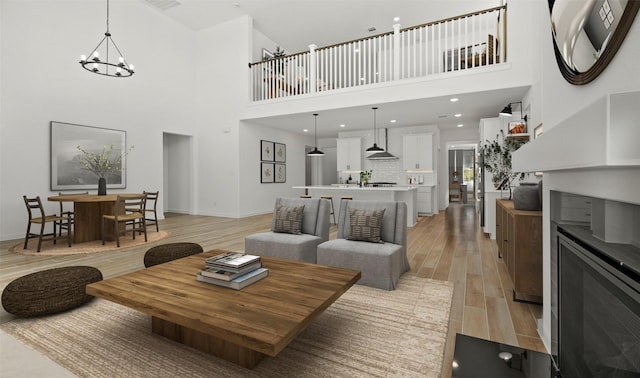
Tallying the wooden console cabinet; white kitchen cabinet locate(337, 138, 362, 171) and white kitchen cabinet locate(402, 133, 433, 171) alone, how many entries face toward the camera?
2

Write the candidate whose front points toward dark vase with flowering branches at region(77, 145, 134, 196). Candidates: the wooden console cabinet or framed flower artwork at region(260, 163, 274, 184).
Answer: the wooden console cabinet

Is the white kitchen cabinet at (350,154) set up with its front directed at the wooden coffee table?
yes

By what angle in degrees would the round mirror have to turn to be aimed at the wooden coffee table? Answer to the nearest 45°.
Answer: approximately 45° to its right

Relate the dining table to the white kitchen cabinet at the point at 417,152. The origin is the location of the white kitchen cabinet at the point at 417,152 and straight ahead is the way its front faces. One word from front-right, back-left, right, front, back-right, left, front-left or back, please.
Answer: front-right

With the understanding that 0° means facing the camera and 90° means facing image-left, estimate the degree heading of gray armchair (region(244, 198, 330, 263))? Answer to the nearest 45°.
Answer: approximately 45°

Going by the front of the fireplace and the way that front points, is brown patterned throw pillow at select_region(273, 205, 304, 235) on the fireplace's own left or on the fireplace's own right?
on the fireplace's own right

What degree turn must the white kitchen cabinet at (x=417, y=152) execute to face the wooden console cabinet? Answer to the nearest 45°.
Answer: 0° — it already faces it
